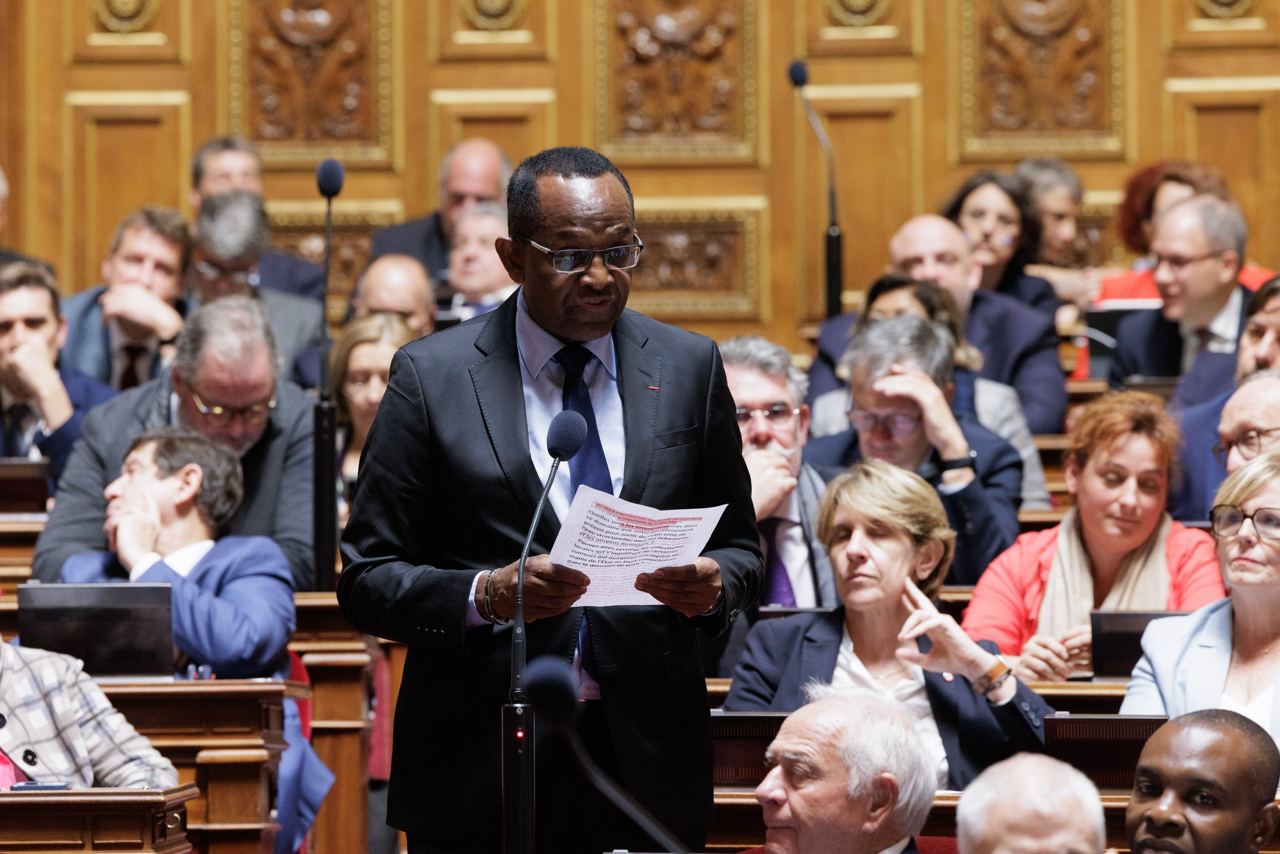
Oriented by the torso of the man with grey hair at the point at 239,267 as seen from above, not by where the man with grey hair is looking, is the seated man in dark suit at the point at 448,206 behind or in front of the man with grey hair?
behind

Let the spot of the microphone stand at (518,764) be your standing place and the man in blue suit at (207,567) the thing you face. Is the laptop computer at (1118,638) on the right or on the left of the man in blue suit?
right

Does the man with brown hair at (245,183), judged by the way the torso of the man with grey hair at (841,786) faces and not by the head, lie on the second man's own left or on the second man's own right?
on the second man's own right

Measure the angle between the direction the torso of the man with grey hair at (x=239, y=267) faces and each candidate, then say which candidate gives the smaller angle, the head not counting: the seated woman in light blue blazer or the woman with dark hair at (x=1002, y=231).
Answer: the seated woman in light blue blazer

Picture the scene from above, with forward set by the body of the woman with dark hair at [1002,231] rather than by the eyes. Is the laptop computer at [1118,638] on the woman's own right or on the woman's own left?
on the woman's own left

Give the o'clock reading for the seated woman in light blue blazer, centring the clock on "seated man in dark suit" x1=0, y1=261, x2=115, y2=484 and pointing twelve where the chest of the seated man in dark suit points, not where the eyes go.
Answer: The seated woman in light blue blazer is roughly at 11 o'clock from the seated man in dark suit.

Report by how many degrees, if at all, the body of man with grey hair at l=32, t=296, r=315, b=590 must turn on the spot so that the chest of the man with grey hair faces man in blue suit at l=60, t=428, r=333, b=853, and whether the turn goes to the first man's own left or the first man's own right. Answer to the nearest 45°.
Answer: approximately 45° to the first man's own right

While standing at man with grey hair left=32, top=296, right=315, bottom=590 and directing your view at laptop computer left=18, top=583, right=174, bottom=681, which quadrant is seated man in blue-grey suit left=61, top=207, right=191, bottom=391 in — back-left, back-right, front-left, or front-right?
back-right

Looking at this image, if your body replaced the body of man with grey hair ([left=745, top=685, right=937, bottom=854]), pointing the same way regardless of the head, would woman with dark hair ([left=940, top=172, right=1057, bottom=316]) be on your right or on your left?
on your right
